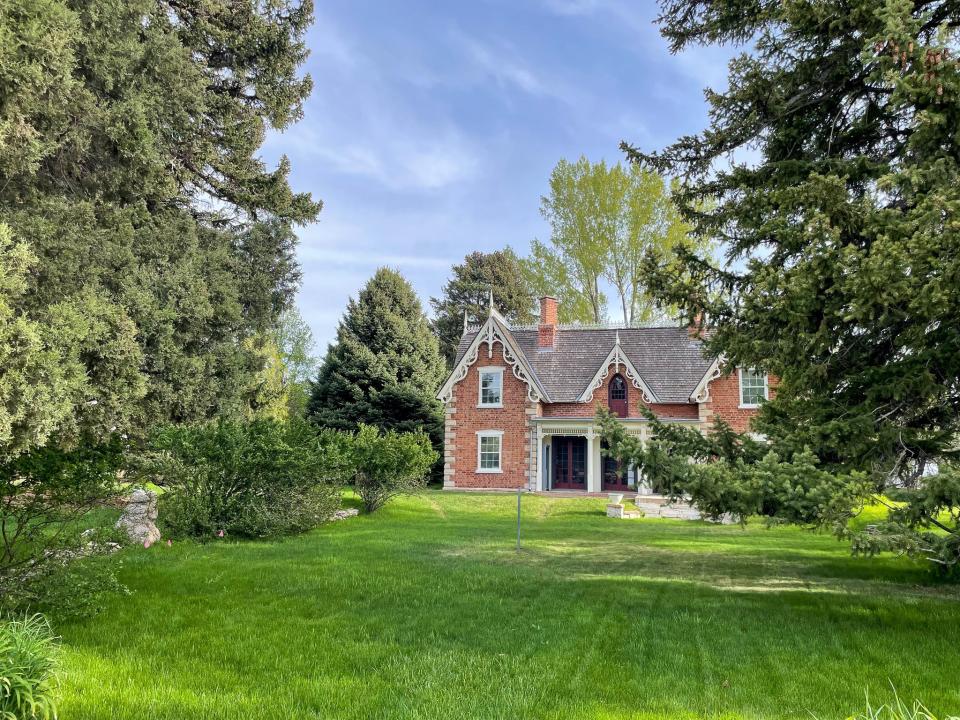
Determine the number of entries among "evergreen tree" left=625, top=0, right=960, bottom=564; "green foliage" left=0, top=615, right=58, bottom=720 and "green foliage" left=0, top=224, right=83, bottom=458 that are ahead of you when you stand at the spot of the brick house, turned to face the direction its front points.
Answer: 3

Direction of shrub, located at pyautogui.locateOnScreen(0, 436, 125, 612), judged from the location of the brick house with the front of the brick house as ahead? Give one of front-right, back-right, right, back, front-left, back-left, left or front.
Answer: front

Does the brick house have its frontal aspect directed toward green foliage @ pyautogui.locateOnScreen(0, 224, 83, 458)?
yes

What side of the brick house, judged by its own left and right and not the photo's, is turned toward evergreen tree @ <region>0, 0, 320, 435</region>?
front

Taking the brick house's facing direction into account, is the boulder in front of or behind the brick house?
in front

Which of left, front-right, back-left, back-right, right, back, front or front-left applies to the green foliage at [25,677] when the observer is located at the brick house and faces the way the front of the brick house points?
front

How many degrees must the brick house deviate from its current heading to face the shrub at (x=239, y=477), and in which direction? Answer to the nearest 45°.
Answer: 0° — it already faces it

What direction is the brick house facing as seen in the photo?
toward the camera

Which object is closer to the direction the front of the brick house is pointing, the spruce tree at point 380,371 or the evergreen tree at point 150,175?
the evergreen tree

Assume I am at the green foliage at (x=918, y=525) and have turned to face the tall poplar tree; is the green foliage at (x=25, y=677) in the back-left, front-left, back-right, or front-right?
back-left

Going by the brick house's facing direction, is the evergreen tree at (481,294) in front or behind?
behind

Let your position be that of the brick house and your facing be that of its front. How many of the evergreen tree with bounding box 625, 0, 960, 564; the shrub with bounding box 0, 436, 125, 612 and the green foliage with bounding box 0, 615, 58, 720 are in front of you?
3
